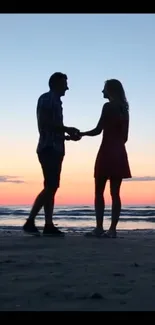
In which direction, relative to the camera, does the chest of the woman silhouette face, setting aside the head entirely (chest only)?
to the viewer's left

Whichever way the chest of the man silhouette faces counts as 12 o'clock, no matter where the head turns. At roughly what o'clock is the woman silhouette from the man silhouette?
The woman silhouette is roughly at 12 o'clock from the man silhouette.

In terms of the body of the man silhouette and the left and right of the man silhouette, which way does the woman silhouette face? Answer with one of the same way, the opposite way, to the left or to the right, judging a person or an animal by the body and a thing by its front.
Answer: the opposite way

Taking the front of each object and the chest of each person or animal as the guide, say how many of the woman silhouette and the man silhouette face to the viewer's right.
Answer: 1

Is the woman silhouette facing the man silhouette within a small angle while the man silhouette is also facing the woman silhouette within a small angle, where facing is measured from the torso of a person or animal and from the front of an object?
yes

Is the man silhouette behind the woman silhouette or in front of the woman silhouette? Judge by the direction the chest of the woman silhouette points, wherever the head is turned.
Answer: in front

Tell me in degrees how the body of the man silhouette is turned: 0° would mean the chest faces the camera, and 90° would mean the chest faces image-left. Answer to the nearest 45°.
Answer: approximately 270°
